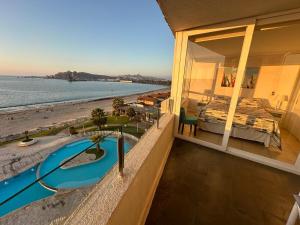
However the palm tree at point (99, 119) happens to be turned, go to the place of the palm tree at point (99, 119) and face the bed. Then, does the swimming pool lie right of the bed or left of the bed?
right

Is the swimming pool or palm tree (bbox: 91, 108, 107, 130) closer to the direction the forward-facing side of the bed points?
the swimming pool

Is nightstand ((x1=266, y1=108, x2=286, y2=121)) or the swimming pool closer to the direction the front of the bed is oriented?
the swimming pool

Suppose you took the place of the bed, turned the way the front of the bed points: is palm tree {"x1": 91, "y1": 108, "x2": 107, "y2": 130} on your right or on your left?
on your right
